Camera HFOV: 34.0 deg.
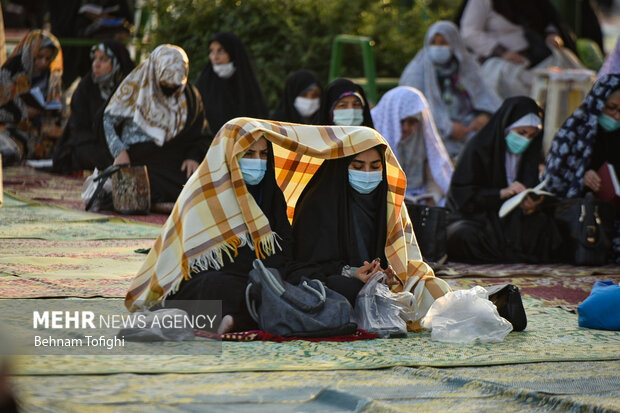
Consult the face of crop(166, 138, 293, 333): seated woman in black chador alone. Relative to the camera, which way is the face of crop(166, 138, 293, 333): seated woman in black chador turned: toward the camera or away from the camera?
toward the camera

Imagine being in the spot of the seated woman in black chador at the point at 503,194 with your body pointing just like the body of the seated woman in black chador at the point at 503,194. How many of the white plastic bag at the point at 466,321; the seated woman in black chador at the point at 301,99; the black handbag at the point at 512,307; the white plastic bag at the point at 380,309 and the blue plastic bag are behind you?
1

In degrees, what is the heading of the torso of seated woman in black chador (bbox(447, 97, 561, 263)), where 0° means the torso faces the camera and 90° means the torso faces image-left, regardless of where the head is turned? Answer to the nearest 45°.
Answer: approximately 315°

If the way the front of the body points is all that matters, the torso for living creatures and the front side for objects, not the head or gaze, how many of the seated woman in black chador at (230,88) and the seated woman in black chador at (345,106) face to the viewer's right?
0

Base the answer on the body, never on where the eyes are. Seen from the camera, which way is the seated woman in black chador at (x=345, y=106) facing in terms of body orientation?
toward the camera

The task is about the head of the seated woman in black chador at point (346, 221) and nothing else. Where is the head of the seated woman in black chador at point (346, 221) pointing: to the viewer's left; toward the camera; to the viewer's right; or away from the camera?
toward the camera

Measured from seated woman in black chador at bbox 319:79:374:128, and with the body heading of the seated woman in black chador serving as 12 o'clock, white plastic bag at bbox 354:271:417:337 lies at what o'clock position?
The white plastic bag is roughly at 12 o'clock from the seated woman in black chador.

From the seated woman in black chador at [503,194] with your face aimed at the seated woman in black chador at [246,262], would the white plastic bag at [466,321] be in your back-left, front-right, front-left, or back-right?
front-left

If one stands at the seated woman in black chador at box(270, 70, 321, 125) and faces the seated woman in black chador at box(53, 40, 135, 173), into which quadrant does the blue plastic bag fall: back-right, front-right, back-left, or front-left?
back-left

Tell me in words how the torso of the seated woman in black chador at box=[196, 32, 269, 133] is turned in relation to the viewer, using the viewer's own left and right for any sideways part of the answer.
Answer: facing the viewer and to the left of the viewer

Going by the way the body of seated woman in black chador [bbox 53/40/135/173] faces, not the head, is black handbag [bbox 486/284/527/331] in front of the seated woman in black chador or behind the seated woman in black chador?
in front
